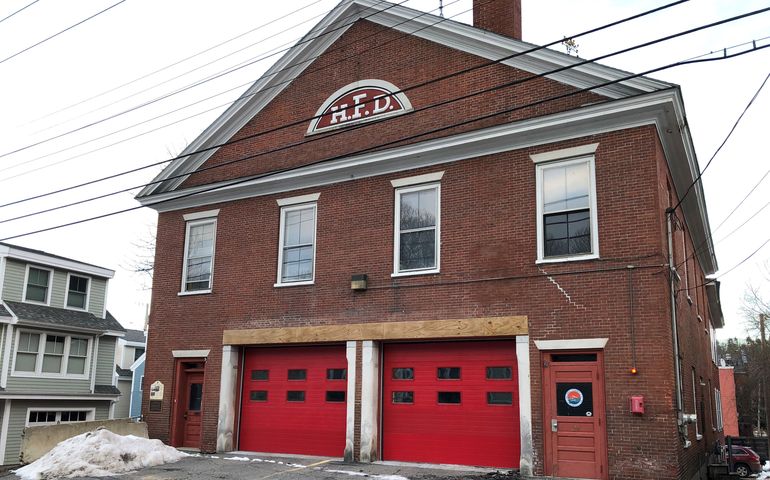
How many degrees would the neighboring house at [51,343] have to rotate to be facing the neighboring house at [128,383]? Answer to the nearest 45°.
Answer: approximately 135° to its left

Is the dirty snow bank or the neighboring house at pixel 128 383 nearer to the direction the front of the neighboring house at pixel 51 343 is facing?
the dirty snow bank

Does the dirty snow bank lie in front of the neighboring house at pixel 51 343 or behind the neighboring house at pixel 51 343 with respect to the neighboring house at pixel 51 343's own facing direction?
in front

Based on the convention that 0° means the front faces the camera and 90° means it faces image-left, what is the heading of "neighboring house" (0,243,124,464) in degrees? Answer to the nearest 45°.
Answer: approximately 315°

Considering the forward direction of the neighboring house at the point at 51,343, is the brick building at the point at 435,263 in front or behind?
in front
